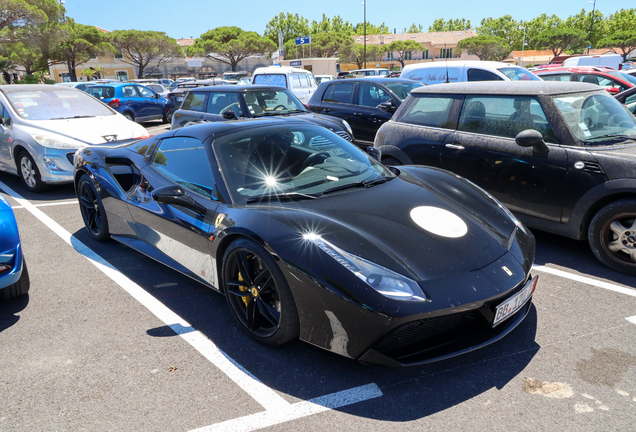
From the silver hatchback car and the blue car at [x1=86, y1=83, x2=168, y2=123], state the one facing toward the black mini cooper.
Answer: the silver hatchback car

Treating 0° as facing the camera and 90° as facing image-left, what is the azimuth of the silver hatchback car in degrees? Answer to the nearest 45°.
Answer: approximately 315°

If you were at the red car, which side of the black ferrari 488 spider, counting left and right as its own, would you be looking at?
left

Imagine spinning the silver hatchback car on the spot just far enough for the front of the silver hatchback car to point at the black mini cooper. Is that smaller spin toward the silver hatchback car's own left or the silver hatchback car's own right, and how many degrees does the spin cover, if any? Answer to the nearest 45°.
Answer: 0° — it already faces it

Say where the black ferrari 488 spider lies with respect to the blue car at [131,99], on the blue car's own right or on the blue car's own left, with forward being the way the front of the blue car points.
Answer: on the blue car's own right

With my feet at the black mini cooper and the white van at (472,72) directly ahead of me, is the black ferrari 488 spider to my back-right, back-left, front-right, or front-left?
back-left

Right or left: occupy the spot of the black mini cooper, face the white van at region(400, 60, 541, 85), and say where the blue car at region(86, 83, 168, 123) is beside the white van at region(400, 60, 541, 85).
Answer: left

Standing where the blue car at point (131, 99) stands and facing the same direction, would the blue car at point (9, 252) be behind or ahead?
behind

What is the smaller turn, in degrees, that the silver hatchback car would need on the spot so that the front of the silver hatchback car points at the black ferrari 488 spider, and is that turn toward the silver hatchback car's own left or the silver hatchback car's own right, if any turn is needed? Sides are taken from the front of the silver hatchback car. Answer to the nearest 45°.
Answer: approximately 45° to the silver hatchback car's own right

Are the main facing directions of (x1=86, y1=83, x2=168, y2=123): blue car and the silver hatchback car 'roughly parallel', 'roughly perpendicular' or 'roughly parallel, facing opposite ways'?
roughly perpendicular

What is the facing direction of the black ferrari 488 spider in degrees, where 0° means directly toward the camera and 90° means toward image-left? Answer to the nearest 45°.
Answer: approximately 315°

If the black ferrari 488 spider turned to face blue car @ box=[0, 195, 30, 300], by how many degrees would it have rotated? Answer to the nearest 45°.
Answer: approximately 135° to its right

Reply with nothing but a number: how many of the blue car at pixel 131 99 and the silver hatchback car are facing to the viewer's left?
0

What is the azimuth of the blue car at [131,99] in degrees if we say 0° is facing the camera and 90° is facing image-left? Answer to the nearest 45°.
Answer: approximately 225°

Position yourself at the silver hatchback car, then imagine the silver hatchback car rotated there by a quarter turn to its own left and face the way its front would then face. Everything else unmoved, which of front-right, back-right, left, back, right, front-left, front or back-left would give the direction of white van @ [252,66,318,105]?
front

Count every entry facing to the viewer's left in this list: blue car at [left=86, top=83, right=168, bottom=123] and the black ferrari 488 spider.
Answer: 0
